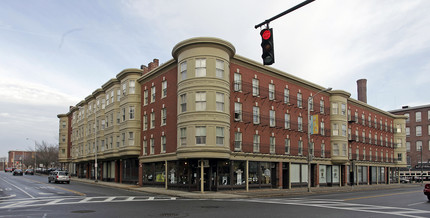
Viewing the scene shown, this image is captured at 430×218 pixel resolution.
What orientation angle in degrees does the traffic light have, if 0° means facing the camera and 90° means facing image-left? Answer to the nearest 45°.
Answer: approximately 0°

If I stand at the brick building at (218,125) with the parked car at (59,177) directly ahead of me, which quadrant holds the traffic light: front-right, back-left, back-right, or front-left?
back-left

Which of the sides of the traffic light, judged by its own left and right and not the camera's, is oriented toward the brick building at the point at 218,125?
back

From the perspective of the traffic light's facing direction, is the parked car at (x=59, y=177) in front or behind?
behind
